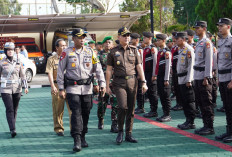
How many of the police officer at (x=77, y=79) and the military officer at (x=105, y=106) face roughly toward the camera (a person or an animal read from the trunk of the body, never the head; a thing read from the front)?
2

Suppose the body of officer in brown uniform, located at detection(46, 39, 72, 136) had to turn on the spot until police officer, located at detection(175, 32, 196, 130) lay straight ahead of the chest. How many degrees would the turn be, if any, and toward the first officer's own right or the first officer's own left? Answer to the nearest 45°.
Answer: approximately 45° to the first officer's own left

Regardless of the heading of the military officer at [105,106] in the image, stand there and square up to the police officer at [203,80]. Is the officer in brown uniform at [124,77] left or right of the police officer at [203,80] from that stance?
right

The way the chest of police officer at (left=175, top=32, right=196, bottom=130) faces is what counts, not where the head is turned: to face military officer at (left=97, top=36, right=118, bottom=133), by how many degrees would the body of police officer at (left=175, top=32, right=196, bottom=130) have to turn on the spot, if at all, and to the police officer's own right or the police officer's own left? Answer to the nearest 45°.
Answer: approximately 45° to the police officer's own right

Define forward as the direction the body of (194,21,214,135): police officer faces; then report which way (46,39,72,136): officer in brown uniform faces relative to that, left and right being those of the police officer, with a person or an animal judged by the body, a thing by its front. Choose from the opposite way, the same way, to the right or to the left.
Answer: to the left

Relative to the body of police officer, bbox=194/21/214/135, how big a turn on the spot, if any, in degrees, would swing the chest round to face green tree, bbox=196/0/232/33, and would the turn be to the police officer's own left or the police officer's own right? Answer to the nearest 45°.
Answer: approximately 135° to the police officer's own right

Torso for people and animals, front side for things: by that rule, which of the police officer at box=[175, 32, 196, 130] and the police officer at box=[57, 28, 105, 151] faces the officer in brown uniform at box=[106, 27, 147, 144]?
the police officer at box=[175, 32, 196, 130]

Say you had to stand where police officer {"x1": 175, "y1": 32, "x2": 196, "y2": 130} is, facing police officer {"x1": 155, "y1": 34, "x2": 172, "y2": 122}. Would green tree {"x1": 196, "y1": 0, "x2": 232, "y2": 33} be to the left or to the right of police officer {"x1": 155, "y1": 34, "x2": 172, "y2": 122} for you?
right

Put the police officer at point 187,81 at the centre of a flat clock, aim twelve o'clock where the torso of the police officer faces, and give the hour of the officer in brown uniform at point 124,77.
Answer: The officer in brown uniform is roughly at 12 o'clock from the police officer.

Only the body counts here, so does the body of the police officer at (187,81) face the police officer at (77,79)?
yes

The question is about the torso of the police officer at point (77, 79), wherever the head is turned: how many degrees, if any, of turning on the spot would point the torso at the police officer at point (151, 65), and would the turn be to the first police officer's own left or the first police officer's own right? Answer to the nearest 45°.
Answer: approximately 135° to the first police officer's own left
